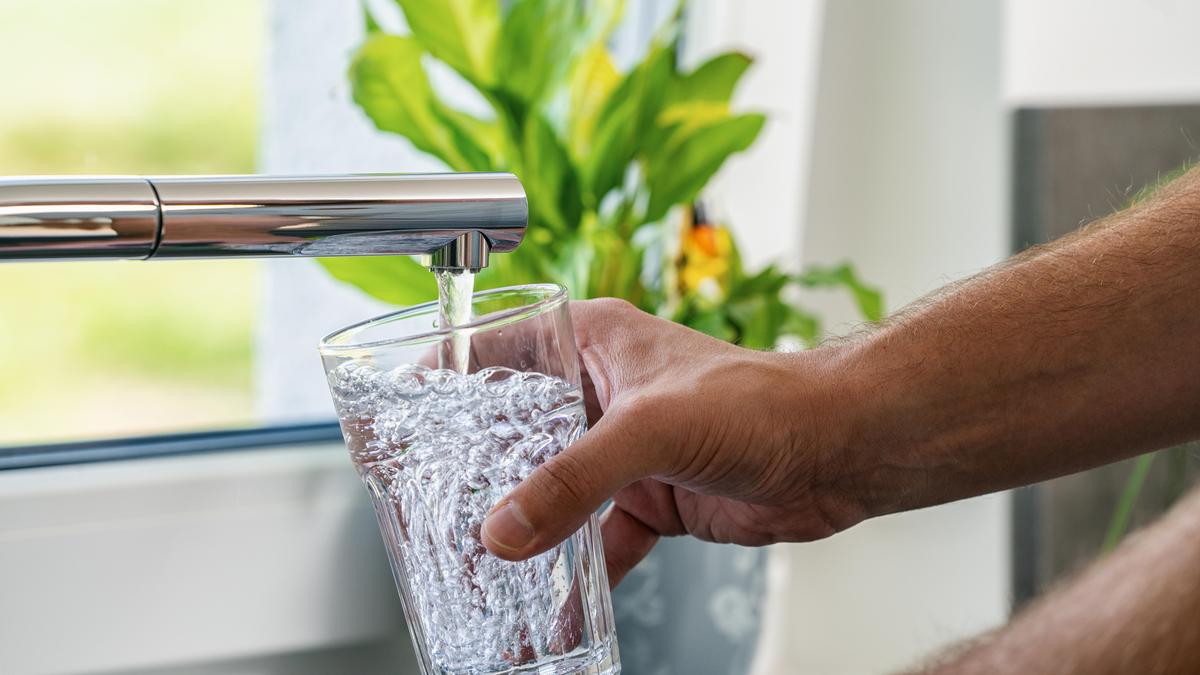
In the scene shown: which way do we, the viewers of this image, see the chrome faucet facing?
facing to the right of the viewer

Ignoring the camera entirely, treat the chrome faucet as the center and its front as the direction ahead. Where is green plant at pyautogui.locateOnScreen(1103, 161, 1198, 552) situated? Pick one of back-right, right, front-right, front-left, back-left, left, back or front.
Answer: front-left

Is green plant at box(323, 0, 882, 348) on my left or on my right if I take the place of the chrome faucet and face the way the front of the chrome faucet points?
on my left

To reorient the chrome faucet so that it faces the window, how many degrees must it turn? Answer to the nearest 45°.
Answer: approximately 90° to its left
